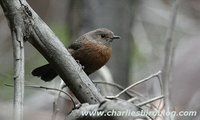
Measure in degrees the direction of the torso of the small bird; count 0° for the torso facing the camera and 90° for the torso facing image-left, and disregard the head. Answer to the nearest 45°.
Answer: approximately 270°

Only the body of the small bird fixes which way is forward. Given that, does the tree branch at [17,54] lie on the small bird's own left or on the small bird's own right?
on the small bird's own right
